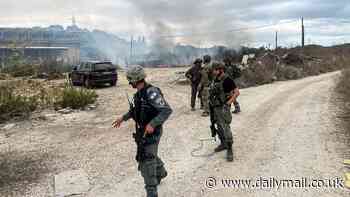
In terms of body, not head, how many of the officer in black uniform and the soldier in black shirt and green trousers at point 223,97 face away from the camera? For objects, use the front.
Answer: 0

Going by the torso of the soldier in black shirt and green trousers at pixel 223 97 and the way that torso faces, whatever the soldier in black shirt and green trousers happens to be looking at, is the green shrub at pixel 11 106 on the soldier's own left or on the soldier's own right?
on the soldier's own right

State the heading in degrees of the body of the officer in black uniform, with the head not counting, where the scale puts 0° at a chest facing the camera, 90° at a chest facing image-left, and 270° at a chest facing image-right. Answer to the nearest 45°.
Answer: approximately 90°

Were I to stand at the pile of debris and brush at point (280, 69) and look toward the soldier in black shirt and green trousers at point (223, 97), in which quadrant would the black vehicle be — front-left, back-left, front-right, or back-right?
front-right

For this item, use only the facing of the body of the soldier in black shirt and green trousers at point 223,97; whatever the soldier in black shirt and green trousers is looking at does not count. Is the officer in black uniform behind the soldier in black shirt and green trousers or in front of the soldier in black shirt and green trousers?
in front

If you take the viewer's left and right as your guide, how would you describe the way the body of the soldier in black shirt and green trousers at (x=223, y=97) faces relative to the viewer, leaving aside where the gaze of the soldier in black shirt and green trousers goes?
facing the viewer and to the left of the viewer

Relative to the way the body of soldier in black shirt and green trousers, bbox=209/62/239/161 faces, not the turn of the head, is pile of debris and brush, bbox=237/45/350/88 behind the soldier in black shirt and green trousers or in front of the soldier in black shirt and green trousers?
behind

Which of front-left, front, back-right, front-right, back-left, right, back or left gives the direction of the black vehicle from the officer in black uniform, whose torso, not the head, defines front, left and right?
right

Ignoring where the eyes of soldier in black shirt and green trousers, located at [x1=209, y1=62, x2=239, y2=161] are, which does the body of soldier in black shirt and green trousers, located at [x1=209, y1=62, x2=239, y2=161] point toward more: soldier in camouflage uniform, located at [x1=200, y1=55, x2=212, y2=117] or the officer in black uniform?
the officer in black uniform

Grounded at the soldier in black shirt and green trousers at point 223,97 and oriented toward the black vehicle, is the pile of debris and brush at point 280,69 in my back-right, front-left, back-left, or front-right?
front-right

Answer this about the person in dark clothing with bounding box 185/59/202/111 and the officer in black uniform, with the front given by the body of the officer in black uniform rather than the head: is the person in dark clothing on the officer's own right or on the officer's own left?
on the officer's own right
